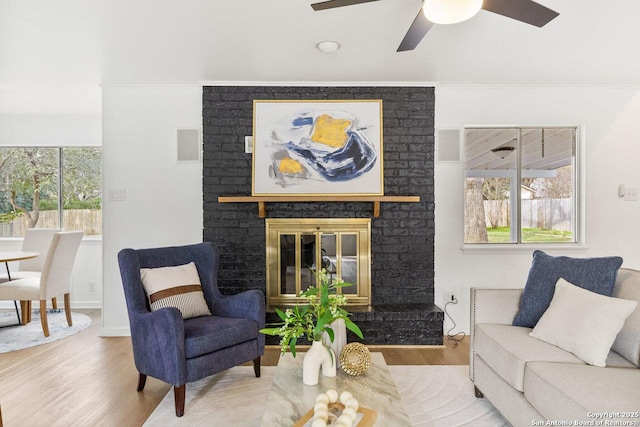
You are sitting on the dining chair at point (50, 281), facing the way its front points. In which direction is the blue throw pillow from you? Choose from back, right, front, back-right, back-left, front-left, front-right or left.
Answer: back

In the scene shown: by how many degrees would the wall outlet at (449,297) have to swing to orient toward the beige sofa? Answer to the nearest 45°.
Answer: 0° — it already faces it

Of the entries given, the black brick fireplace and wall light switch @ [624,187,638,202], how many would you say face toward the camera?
2

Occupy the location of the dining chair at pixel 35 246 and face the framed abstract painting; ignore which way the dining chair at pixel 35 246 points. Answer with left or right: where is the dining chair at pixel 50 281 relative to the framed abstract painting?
right

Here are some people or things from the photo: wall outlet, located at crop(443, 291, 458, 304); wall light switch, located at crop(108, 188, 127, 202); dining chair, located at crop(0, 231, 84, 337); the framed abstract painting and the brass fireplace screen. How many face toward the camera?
4

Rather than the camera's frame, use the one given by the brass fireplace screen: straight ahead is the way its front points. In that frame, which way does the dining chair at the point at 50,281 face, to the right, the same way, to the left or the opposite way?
to the right

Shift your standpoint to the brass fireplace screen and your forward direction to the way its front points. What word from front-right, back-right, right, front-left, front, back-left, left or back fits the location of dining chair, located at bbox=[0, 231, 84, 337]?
right

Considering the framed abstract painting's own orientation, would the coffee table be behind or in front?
in front

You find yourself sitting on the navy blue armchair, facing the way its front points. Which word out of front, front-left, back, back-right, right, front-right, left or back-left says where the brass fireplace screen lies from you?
left

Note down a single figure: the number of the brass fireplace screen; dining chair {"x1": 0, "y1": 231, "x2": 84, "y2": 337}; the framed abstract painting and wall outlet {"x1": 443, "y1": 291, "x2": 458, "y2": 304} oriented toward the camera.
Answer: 3

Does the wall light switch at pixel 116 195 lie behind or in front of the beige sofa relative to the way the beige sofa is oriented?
in front

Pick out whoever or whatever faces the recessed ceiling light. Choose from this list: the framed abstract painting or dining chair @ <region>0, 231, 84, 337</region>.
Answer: the framed abstract painting
